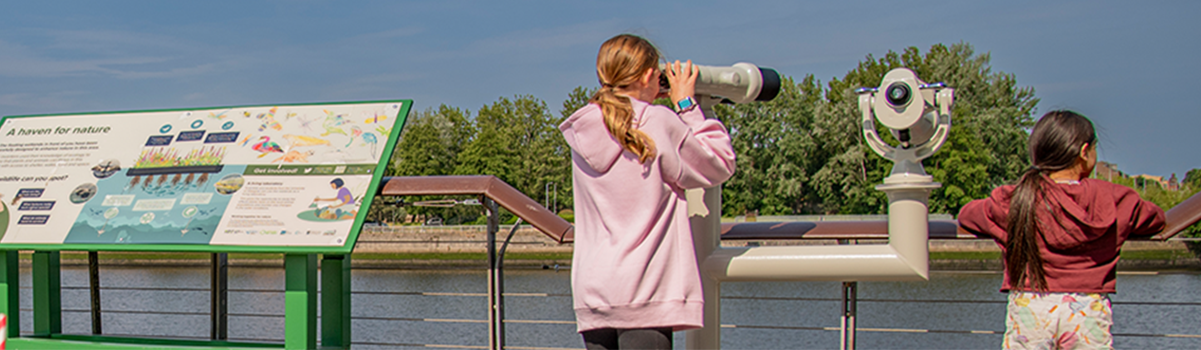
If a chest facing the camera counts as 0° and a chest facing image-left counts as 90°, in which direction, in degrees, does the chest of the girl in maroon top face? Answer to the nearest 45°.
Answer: approximately 180°

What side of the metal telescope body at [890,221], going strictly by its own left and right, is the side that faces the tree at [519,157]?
front

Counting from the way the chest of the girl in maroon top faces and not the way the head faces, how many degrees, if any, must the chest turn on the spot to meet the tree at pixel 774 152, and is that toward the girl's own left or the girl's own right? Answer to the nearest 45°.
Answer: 0° — they already face it

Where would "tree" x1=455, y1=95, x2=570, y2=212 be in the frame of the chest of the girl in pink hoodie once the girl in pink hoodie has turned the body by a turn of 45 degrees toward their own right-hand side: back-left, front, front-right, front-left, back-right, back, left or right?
left

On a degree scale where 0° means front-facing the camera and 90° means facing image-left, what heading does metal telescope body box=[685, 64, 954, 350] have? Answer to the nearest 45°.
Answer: approximately 180°

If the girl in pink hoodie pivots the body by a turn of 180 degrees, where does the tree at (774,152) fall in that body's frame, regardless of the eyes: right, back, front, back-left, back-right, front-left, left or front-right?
back-right

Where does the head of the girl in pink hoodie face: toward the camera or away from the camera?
away from the camera
